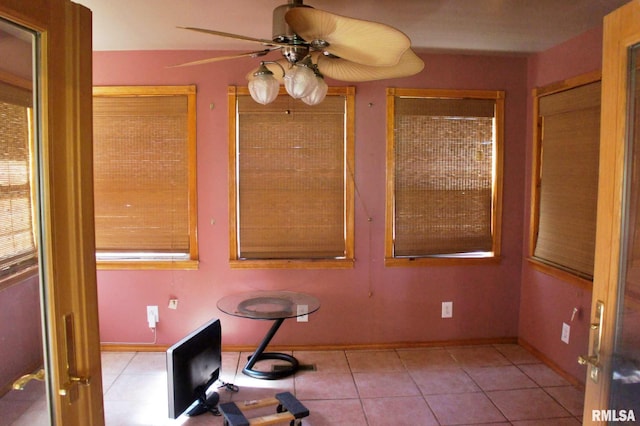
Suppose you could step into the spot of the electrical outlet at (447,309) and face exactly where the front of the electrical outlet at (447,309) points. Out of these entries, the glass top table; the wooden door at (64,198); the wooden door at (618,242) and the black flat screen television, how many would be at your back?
0

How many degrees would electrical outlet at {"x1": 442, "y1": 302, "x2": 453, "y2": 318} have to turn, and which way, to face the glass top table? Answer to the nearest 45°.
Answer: approximately 45° to its right

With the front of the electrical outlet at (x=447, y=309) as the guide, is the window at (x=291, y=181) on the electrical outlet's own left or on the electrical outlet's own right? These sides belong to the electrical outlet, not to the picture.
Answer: on the electrical outlet's own right

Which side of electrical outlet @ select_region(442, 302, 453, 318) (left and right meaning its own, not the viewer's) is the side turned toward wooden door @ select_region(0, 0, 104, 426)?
front

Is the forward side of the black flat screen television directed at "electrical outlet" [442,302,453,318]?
no

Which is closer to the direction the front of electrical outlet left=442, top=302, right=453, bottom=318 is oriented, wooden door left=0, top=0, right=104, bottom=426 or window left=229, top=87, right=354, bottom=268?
the wooden door

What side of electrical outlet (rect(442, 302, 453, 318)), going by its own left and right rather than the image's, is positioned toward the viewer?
front

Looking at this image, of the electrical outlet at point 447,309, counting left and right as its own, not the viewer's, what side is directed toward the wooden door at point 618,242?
front

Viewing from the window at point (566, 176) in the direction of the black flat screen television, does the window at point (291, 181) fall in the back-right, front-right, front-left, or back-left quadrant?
front-right

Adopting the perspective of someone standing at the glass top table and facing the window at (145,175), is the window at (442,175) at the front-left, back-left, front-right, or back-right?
back-right
